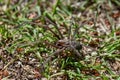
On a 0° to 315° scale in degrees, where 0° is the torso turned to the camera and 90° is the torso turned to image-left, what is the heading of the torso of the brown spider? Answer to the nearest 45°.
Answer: approximately 90°
